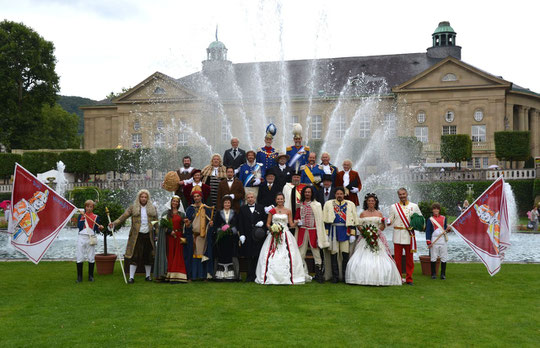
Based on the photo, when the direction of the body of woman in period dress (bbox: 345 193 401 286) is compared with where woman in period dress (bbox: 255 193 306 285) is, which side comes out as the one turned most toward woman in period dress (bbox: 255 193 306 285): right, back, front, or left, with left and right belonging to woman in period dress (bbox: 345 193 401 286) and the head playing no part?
right

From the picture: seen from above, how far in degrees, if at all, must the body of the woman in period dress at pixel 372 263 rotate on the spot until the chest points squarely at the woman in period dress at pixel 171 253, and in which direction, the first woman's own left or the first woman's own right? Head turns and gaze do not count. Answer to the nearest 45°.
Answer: approximately 90° to the first woman's own right

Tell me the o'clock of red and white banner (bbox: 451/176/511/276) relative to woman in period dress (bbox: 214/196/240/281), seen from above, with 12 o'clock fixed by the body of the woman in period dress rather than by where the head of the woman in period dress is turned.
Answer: The red and white banner is roughly at 9 o'clock from the woman in period dress.

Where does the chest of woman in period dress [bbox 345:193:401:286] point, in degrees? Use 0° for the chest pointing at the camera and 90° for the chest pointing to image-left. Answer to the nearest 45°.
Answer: approximately 0°

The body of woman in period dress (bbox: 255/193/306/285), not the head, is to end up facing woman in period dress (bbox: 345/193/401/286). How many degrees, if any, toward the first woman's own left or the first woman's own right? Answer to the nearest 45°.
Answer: approximately 90° to the first woman's own left

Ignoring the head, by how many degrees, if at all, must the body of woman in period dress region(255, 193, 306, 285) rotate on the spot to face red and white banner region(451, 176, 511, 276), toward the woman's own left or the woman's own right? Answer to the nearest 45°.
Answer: approximately 90° to the woman's own left

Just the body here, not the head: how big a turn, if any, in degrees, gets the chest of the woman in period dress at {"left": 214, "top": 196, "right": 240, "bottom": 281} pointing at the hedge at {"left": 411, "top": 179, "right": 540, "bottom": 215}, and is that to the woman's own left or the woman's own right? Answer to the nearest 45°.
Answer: approximately 135° to the woman's own left

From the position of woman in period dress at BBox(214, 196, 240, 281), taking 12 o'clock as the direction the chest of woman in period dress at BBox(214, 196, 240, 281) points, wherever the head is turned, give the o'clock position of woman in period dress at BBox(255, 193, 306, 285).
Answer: woman in period dress at BBox(255, 193, 306, 285) is roughly at 10 o'clock from woman in period dress at BBox(214, 196, 240, 281).

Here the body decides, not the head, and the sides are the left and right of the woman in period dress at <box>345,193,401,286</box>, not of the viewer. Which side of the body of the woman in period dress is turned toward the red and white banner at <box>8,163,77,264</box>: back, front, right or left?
right

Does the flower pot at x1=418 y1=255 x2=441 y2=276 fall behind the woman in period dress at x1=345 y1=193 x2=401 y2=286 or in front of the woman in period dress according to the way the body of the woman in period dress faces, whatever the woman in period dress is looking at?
behind

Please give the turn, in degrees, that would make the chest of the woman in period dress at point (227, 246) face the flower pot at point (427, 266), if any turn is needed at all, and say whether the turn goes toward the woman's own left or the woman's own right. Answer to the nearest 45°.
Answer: approximately 90° to the woman's own left

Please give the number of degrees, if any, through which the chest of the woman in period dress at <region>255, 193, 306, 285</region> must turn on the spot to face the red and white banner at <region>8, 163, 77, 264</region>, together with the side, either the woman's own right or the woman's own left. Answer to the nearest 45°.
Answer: approximately 90° to the woman's own right
